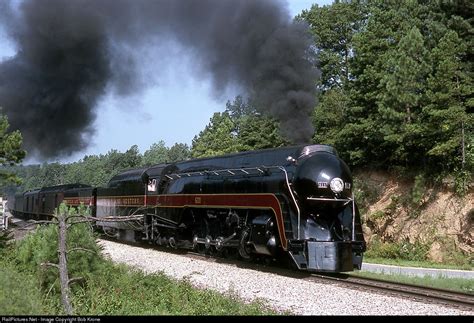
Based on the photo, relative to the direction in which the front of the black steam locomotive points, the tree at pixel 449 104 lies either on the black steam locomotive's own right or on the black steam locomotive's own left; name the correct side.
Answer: on the black steam locomotive's own left

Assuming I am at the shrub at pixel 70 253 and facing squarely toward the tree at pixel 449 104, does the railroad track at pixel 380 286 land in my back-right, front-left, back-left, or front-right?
front-right

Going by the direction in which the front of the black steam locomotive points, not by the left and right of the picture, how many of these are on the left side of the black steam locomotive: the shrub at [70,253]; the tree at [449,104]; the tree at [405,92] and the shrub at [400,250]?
3

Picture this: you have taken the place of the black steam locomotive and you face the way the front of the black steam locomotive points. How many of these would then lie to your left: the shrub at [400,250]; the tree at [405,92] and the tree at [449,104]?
3

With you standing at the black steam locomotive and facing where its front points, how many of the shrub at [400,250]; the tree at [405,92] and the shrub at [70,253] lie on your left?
2

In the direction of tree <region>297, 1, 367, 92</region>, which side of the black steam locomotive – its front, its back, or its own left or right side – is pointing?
left

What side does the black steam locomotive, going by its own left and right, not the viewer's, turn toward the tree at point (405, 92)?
left

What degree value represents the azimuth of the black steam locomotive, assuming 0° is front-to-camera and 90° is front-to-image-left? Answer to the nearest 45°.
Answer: approximately 315°
